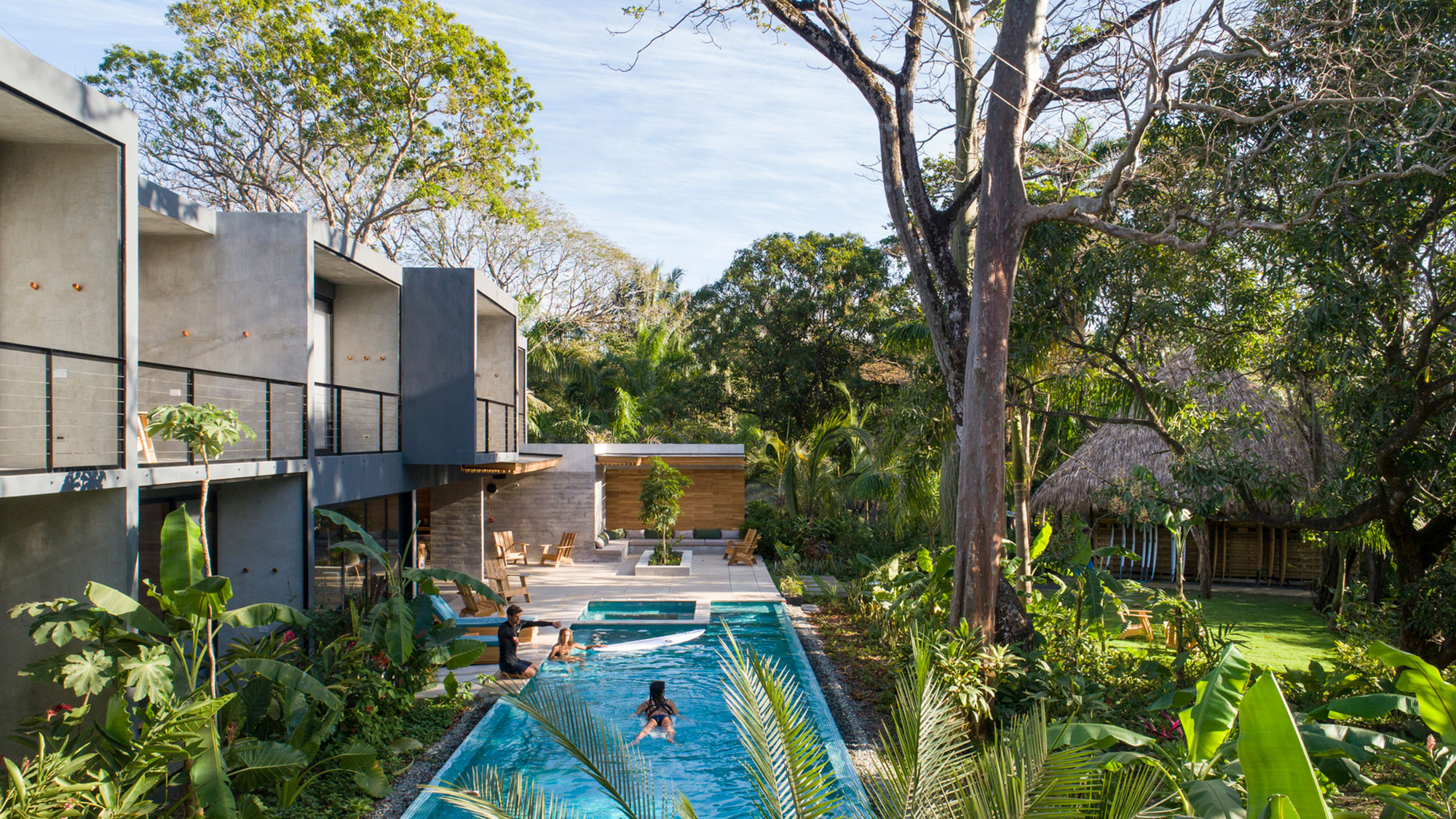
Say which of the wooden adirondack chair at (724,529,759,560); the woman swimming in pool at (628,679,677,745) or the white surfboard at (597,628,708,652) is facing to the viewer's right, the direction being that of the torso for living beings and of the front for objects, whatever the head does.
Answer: the white surfboard

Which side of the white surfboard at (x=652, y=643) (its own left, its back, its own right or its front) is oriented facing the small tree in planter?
left

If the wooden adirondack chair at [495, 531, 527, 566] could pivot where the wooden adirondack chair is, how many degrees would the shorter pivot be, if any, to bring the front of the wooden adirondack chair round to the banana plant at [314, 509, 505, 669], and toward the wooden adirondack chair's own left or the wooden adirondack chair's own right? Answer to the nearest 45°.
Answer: approximately 45° to the wooden adirondack chair's own right

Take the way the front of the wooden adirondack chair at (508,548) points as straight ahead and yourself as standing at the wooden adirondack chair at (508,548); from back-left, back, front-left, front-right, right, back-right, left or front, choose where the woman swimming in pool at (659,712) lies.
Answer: front-right

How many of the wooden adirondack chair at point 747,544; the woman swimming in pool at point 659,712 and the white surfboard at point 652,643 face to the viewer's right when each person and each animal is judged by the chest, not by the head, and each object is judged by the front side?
1

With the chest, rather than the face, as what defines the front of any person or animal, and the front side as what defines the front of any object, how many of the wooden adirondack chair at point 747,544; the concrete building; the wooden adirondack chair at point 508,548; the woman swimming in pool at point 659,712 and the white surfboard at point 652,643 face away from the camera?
1

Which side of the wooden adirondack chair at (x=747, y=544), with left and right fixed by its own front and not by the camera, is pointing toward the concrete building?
front

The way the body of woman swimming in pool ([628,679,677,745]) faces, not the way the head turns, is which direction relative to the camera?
away from the camera

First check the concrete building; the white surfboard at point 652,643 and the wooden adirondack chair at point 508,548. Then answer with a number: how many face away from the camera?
0

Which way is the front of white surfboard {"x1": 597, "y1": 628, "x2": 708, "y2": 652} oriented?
to the viewer's right

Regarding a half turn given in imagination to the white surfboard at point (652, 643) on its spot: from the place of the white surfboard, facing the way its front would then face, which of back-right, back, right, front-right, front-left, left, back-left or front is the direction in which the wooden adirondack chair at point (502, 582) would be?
front-right

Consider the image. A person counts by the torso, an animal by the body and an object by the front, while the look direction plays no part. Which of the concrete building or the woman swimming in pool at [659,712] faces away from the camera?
the woman swimming in pool

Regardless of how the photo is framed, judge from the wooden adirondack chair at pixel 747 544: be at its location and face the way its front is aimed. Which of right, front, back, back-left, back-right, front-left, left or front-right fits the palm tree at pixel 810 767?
front-left

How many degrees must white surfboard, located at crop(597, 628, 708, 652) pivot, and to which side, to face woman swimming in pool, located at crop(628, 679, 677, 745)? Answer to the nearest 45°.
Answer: approximately 90° to its right

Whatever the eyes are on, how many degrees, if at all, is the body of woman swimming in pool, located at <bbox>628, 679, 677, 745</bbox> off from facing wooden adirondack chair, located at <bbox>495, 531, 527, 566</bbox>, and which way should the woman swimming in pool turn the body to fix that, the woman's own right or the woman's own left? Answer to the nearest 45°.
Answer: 0° — they already face it

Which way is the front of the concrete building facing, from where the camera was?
facing the viewer and to the right of the viewer
